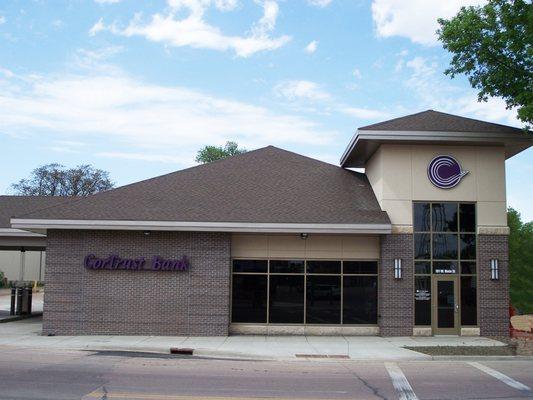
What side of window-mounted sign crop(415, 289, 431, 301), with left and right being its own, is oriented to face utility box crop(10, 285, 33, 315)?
right

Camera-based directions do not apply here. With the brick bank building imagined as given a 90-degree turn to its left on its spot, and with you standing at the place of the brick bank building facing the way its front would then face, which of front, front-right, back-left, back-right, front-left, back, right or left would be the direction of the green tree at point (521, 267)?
front-left

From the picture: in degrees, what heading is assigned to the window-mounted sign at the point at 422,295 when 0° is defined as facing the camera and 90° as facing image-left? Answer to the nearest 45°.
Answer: approximately 0°

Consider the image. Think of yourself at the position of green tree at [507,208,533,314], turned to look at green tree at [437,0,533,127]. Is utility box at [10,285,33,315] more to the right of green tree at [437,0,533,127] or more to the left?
right

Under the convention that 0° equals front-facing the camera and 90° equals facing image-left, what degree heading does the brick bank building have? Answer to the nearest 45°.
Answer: approximately 0°

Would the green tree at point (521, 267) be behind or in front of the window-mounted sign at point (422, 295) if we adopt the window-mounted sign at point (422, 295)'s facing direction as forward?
behind
